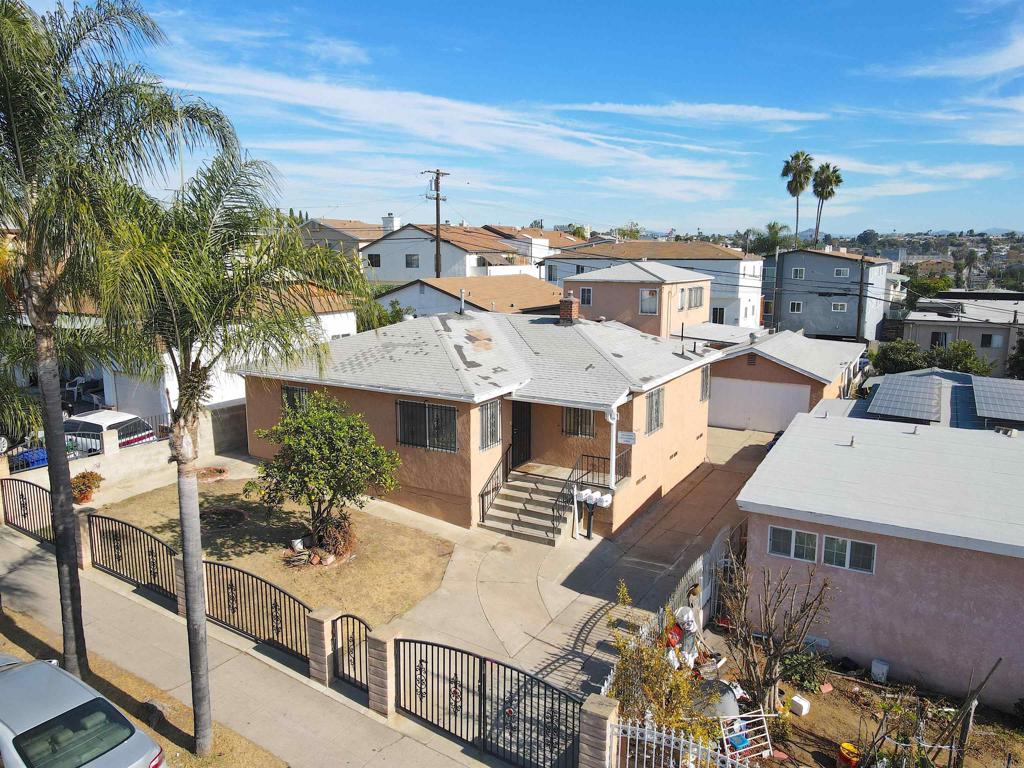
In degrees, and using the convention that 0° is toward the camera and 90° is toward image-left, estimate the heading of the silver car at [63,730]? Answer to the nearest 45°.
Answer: approximately 135°

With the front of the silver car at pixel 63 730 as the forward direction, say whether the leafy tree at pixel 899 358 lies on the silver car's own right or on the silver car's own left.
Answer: on the silver car's own right

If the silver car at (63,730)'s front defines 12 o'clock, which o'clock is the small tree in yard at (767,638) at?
The small tree in yard is roughly at 5 o'clock from the silver car.

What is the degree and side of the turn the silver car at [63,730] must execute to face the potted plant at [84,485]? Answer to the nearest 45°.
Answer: approximately 45° to its right

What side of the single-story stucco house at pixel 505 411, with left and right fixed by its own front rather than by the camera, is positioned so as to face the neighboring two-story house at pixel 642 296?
back

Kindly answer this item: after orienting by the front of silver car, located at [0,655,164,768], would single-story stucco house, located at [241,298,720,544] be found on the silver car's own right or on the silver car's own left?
on the silver car's own right

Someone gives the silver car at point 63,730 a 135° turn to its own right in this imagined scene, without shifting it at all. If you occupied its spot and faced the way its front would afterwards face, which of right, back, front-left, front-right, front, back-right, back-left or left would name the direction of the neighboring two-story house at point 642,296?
front-left

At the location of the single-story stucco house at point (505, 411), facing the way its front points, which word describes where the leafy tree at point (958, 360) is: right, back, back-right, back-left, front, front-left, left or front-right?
back

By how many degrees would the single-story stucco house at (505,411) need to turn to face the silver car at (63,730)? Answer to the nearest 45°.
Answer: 0° — it already faces it

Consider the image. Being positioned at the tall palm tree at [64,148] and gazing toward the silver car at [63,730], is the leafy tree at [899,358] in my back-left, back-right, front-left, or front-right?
back-left

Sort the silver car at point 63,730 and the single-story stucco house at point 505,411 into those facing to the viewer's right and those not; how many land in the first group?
0

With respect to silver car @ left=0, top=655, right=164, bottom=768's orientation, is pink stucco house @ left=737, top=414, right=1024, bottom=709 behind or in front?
behind

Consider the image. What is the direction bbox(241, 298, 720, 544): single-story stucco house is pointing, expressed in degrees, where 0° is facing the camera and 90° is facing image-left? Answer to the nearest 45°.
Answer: approximately 45°

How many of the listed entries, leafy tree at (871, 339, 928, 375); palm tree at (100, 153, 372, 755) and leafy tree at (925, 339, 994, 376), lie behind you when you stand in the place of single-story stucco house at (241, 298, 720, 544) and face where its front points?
2

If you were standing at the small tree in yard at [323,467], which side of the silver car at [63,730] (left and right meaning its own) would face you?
right

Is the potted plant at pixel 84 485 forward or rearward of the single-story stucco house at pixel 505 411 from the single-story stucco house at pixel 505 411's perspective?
forward

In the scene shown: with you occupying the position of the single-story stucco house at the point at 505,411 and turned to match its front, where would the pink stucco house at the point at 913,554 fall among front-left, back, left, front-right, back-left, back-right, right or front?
left
